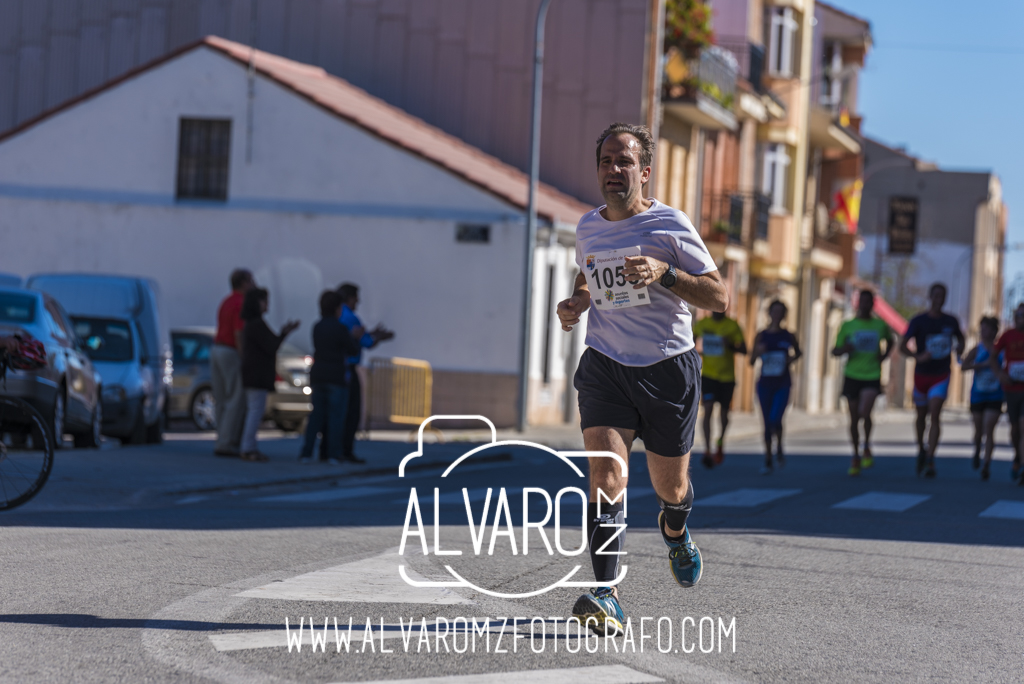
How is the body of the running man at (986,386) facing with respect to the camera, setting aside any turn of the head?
toward the camera

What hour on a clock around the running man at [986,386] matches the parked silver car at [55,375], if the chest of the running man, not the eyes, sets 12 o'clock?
The parked silver car is roughly at 2 o'clock from the running man.

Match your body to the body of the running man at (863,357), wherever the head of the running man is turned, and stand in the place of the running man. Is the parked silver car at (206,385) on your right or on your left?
on your right

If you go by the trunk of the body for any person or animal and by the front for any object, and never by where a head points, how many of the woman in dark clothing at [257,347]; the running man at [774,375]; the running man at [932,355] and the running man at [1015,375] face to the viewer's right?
1

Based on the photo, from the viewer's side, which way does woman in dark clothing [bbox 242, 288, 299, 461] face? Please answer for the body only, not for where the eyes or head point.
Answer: to the viewer's right

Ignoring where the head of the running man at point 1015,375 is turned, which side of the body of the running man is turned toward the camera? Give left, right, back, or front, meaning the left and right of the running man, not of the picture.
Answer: front

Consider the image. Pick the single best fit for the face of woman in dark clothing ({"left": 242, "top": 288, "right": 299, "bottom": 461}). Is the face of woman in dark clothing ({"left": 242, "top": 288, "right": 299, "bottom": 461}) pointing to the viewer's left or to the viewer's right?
to the viewer's right

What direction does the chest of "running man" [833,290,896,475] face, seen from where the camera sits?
toward the camera

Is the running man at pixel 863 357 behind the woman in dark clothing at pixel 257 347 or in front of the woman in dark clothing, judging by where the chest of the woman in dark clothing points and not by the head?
in front

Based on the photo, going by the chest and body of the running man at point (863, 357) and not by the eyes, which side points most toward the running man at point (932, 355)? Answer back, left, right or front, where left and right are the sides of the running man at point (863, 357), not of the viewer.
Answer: left

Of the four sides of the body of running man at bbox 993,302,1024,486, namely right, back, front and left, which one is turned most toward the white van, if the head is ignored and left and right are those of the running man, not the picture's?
right

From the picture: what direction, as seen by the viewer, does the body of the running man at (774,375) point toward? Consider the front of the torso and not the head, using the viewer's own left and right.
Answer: facing the viewer

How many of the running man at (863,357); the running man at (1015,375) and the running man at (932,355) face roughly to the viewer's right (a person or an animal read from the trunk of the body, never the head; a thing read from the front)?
0

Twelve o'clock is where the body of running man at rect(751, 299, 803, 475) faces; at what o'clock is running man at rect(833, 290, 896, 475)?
running man at rect(833, 290, 896, 475) is roughly at 9 o'clock from running man at rect(751, 299, 803, 475).
